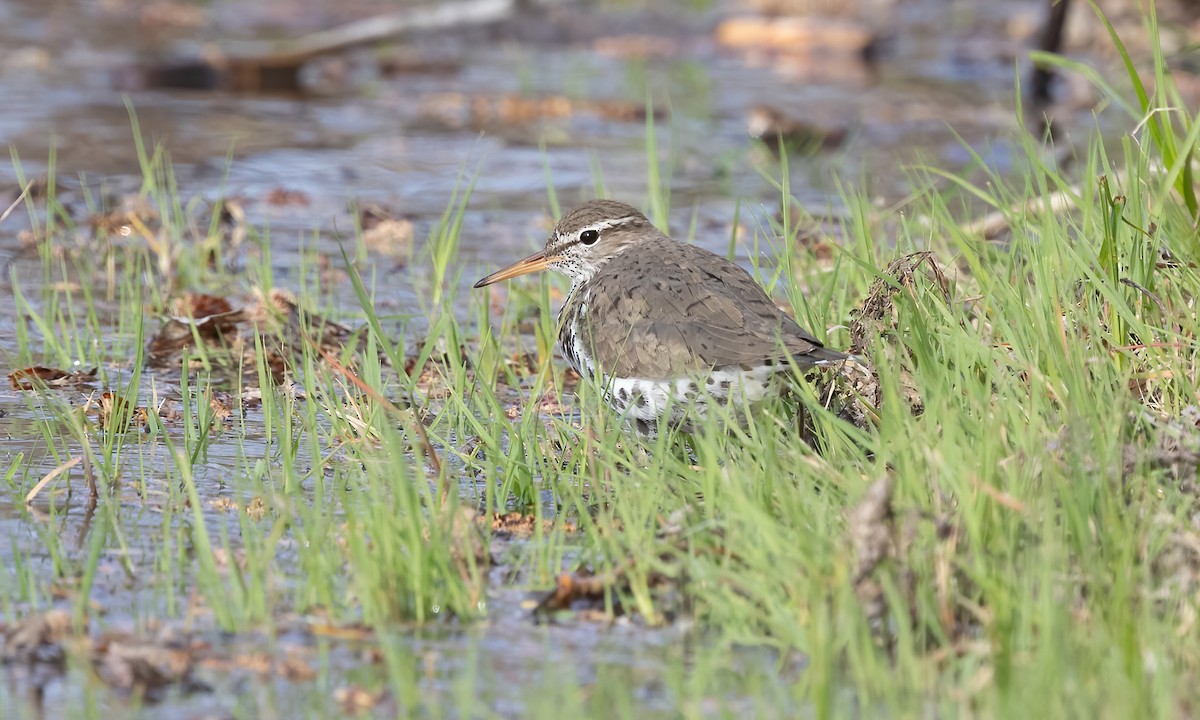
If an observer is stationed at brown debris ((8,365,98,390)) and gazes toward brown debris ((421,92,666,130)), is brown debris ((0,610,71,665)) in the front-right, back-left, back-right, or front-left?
back-right

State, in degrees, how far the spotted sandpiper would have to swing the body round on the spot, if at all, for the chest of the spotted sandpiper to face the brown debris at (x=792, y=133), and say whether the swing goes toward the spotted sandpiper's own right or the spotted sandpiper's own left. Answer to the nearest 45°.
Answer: approximately 90° to the spotted sandpiper's own right

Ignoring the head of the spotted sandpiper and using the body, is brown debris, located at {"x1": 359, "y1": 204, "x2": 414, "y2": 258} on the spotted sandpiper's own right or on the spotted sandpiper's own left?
on the spotted sandpiper's own right

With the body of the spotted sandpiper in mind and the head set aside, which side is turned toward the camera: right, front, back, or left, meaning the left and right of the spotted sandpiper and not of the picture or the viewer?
left

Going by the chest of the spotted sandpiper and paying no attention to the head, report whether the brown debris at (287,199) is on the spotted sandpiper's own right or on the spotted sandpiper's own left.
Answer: on the spotted sandpiper's own right

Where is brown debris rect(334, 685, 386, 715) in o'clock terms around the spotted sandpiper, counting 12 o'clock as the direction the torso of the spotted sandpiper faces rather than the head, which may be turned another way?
The brown debris is roughly at 10 o'clock from the spotted sandpiper.

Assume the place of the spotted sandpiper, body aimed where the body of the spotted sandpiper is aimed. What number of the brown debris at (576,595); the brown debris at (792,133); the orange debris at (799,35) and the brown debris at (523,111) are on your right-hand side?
3

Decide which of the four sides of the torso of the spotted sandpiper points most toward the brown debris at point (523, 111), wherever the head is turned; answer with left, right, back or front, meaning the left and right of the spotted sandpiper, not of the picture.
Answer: right

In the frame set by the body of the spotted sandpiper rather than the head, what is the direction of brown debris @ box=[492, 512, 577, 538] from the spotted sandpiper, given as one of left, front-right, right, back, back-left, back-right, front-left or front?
front-left

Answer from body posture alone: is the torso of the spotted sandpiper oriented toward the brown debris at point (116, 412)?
yes

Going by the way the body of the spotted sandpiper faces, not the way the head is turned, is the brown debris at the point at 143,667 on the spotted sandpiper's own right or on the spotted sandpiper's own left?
on the spotted sandpiper's own left

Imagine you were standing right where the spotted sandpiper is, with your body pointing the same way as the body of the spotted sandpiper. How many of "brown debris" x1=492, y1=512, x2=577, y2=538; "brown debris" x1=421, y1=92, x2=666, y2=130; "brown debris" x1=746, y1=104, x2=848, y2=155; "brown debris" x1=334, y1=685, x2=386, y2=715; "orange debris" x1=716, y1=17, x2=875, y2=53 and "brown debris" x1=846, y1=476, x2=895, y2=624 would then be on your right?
3
